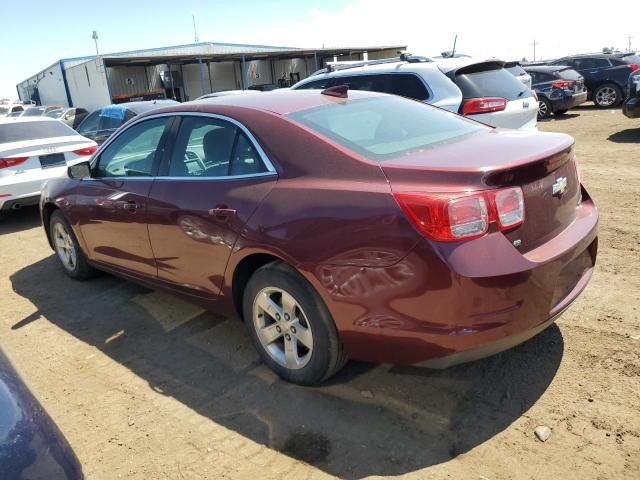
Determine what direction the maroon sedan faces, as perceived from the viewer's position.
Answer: facing away from the viewer and to the left of the viewer

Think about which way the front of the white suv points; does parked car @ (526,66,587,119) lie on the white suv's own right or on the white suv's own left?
on the white suv's own right

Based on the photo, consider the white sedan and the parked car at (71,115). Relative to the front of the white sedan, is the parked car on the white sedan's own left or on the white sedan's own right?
on the white sedan's own right

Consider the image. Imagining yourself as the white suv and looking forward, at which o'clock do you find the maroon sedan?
The maroon sedan is roughly at 8 o'clock from the white suv.

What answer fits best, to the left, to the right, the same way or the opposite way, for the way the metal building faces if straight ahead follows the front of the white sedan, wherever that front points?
the opposite way

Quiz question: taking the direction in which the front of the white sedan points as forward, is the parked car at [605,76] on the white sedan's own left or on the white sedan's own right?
on the white sedan's own right

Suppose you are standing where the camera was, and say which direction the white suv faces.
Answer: facing away from the viewer and to the left of the viewer

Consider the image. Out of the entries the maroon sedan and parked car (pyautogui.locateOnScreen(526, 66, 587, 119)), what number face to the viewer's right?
0

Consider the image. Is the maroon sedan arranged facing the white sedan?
yes

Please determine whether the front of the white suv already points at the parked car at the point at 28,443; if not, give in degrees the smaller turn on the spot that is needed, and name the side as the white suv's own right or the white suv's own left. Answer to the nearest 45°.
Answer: approximately 135° to the white suv's own left

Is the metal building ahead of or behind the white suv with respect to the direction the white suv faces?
ahead

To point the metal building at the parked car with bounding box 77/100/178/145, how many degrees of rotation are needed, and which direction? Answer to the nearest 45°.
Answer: approximately 45° to its right

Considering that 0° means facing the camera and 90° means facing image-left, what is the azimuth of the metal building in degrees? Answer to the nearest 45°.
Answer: approximately 315°

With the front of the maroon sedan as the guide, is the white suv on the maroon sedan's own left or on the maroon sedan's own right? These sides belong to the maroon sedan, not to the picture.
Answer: on the maroon sedan's own right

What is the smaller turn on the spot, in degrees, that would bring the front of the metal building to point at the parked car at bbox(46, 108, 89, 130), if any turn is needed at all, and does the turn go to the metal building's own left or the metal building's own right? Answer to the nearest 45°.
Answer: approximately 45° to the metal building's own right

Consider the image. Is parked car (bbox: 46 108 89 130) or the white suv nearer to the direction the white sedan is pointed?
the parked car

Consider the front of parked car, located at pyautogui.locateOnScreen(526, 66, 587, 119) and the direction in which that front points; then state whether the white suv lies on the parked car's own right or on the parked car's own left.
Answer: on the parked car's own left

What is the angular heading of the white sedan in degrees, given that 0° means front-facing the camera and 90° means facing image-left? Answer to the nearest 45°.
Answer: approximately 135°

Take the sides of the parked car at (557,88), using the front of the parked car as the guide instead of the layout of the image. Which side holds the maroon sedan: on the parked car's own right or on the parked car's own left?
on the parked car's own left
